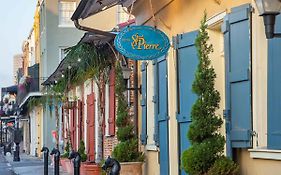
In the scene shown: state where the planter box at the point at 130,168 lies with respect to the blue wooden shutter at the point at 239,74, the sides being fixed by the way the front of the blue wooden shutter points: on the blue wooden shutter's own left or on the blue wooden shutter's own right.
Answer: on the blue wooden shutter's own right

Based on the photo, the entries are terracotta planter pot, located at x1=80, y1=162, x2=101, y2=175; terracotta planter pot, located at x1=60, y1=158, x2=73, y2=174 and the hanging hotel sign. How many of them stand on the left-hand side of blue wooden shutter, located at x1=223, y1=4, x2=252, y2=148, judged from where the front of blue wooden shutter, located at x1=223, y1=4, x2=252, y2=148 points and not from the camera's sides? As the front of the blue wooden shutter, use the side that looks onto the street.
0

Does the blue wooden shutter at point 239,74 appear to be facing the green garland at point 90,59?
no

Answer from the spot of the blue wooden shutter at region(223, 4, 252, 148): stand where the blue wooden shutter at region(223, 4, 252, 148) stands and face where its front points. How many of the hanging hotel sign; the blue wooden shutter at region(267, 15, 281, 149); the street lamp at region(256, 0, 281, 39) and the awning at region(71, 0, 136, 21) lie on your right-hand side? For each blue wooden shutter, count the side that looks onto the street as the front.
2

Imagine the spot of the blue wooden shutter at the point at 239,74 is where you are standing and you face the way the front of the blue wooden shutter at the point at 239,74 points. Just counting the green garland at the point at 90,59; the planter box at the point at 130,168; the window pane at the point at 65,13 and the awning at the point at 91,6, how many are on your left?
0

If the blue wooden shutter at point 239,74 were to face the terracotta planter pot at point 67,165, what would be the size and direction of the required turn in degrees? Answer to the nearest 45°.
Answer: approximately 90° to its right

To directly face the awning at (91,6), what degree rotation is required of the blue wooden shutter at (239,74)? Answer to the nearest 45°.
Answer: approximately 90° to its right

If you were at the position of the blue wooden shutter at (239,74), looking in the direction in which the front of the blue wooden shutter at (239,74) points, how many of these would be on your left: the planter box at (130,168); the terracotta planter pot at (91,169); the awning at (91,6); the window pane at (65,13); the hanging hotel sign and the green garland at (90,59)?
0

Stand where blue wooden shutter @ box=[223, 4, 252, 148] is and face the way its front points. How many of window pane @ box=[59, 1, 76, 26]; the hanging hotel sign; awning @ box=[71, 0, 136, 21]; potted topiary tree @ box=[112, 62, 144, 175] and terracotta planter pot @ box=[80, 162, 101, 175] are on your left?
0

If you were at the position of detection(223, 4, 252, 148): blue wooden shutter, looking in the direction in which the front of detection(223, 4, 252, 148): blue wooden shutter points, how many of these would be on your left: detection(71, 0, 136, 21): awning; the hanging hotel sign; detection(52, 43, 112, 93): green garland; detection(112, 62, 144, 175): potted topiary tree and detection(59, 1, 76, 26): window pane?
0

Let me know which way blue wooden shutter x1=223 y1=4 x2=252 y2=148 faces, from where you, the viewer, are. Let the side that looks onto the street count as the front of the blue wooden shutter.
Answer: facing the viewer and to the left of the viewer

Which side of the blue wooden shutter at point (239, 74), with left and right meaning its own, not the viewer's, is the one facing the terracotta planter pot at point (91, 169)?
right

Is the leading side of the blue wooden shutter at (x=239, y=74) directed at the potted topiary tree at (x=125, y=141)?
no

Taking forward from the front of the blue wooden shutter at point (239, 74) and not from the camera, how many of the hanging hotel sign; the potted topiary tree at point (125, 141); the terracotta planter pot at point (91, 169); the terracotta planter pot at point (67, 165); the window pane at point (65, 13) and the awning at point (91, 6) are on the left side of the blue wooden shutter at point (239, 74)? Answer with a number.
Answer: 0

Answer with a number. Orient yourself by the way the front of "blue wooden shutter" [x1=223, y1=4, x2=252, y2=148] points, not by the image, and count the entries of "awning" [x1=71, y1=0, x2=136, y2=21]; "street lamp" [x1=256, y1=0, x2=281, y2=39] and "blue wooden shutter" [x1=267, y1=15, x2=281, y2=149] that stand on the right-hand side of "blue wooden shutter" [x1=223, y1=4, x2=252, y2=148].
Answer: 1

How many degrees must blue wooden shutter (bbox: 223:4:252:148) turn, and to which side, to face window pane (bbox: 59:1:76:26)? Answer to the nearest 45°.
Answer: approximately 135° to its right

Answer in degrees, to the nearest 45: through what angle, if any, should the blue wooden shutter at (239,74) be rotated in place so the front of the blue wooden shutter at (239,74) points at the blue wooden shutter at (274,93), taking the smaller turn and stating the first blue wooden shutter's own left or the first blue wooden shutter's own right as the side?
approximately 90° to the first blue wooden shutter's own left
